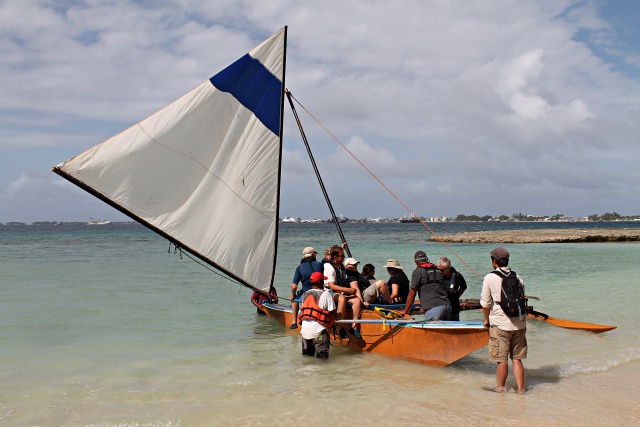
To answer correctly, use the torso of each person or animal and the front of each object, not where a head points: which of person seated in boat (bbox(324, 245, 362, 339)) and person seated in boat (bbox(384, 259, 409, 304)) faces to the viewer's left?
person seated in boat (bbox(384, 259, 409, 304))

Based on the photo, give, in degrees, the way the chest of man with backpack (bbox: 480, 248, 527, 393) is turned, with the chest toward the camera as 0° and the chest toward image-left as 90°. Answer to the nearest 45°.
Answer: approximately 135°

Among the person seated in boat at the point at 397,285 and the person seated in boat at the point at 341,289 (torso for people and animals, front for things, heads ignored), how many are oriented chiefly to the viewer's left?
1

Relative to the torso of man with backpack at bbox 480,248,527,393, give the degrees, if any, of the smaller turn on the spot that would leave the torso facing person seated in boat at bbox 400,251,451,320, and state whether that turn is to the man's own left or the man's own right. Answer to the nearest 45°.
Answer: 0° — they already face them

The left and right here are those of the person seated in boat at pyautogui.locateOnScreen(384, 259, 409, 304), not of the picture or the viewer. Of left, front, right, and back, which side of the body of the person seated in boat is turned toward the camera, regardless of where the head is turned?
left

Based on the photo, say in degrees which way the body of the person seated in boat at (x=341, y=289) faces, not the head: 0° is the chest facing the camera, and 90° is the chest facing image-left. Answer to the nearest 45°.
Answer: approximately 315°

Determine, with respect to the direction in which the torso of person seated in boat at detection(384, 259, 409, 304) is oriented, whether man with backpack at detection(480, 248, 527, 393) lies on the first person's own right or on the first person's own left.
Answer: on the first person's own left

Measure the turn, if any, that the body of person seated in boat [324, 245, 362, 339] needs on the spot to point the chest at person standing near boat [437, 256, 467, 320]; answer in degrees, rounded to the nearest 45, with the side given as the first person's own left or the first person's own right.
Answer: approximately 45° to the first person's own left

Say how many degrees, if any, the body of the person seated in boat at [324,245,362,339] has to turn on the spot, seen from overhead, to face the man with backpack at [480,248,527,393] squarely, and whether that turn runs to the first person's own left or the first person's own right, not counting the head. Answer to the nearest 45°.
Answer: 0° — they already face them

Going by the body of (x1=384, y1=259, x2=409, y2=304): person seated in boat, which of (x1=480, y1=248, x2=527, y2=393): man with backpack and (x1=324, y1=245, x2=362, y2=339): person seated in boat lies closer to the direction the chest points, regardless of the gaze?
the person seated in boat
